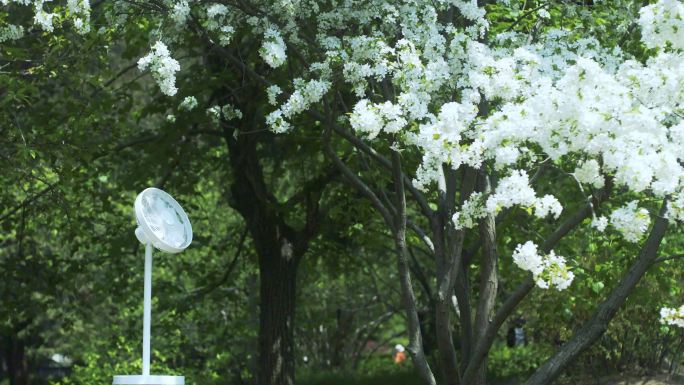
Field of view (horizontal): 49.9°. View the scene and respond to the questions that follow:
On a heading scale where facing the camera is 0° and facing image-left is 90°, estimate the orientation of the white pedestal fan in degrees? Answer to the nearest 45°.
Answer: approximately 315°

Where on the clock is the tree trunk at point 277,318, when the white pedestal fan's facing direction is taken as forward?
The tree trunk is roughly at 8 o'clock from the white pedestal fan.

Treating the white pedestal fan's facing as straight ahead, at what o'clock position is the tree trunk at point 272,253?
The tree trunk is roughly at 8 o'clock from the white pedestal fan.
